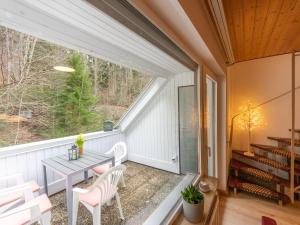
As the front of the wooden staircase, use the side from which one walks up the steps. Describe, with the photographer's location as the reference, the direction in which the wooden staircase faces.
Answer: facing the viewer and to the left of the viewer

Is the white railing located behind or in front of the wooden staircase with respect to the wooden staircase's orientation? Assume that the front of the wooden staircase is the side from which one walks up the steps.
in front

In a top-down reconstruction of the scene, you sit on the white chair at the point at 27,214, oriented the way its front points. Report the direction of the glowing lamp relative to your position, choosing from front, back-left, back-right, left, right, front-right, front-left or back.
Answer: front-right

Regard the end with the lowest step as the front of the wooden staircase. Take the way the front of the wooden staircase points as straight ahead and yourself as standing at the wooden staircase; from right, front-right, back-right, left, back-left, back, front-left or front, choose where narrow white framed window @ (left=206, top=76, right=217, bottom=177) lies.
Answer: front

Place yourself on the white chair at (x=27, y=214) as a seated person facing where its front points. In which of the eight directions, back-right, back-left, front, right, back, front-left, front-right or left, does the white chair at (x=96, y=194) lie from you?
front-right

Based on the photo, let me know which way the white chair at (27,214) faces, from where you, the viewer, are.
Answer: facing away from the viewer and to the right of the viewer

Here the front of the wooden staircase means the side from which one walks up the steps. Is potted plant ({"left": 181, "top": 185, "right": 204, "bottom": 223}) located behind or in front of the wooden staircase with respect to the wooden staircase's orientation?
in front

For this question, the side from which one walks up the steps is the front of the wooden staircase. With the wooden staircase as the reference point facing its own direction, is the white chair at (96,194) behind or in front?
in front

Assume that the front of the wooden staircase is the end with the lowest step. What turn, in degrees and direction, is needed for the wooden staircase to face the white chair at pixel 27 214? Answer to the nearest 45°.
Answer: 0° — it already faces it
